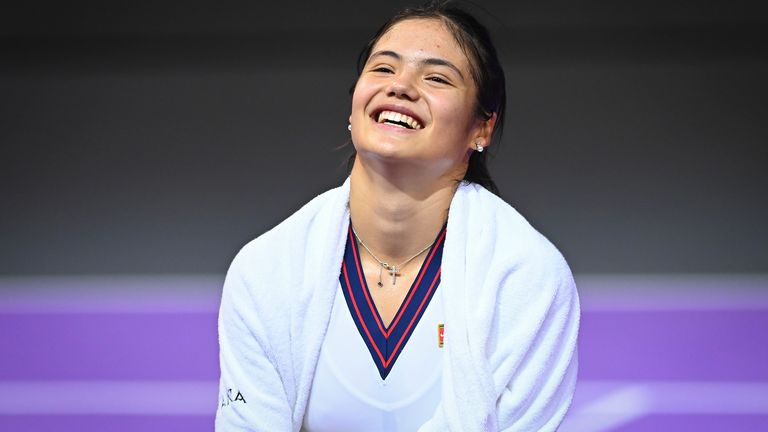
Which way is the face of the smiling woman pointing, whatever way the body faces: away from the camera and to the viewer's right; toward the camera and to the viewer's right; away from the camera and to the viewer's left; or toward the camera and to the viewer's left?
toward the camera and to the viewer's left

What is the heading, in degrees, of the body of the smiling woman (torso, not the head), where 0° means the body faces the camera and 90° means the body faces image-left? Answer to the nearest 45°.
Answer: approximately 0°
